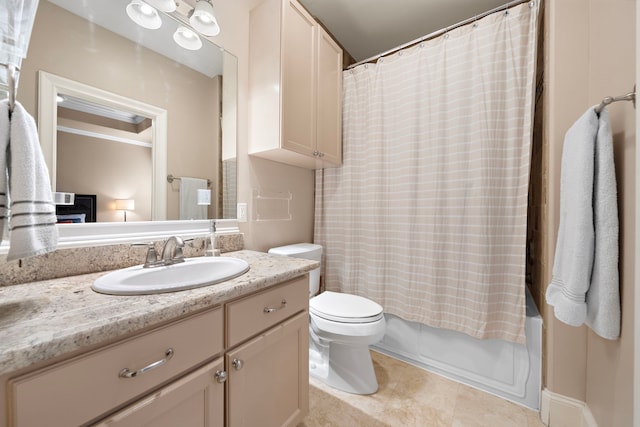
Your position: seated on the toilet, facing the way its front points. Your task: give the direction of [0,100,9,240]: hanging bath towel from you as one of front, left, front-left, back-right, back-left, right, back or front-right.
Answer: right

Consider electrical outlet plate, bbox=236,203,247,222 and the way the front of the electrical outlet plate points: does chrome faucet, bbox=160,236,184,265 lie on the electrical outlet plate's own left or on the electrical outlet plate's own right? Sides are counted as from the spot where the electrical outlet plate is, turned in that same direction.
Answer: on the electrical outlet plate's own right

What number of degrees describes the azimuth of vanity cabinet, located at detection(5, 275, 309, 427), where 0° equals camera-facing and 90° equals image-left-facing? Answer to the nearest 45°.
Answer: approximately 315°

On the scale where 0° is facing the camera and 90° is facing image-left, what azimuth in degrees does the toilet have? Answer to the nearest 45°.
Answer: approximately 315°

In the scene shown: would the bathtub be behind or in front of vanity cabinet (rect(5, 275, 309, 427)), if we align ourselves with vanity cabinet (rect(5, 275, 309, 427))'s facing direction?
in front

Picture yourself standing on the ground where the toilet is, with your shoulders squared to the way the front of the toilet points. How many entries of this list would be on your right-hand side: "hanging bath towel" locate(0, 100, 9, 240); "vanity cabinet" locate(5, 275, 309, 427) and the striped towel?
3

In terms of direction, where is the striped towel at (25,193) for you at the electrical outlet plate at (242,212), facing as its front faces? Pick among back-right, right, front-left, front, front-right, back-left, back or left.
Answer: right

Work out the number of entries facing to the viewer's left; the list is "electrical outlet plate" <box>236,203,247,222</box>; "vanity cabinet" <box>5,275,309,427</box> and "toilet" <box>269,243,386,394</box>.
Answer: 0

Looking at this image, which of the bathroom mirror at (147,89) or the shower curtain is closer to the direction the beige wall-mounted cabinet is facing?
the shower curtain

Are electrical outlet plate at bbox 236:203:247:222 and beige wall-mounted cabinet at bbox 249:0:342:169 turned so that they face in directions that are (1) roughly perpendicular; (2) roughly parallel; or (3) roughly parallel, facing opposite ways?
roughly parallel

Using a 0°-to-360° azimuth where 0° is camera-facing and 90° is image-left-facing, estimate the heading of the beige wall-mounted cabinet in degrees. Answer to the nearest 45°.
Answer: approximately 315°

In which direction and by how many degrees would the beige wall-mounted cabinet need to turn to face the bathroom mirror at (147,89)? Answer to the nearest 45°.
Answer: approximately 90° to its right

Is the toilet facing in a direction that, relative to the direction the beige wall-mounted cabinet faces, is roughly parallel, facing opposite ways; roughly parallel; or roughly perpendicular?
roughly parallel

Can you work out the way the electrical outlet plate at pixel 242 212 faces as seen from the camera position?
facing the viewer and to the right of the viewer

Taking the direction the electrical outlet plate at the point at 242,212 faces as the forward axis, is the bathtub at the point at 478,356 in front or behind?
in front
